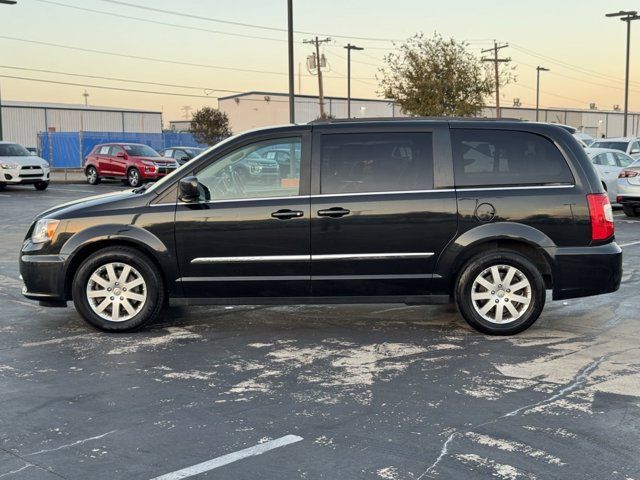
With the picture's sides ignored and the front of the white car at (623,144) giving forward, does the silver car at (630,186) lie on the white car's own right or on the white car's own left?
on the white car's own left

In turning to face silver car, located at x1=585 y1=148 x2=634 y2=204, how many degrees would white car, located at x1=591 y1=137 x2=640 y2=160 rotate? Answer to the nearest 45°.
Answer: approximately 45° to its left

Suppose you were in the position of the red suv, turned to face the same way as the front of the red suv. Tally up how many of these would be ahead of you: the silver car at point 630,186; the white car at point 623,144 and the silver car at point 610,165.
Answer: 3

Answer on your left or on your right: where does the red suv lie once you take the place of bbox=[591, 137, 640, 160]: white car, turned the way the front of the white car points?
on your right

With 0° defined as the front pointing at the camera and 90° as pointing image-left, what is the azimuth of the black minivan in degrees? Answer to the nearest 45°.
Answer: approximately 90°

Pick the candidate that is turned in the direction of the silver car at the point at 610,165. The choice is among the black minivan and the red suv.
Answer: the red suv

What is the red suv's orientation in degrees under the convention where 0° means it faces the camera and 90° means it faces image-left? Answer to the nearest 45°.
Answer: approximately 315°

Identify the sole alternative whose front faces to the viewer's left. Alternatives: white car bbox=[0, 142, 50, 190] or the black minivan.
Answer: the black minivan

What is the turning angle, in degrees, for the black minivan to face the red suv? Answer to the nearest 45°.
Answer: approximately 90° to its right

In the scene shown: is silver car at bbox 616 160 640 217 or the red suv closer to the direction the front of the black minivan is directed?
the red suv

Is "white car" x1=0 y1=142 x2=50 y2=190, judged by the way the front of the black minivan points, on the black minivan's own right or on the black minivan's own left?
on the black minivan's own right

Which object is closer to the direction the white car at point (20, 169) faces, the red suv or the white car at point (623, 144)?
the white car
